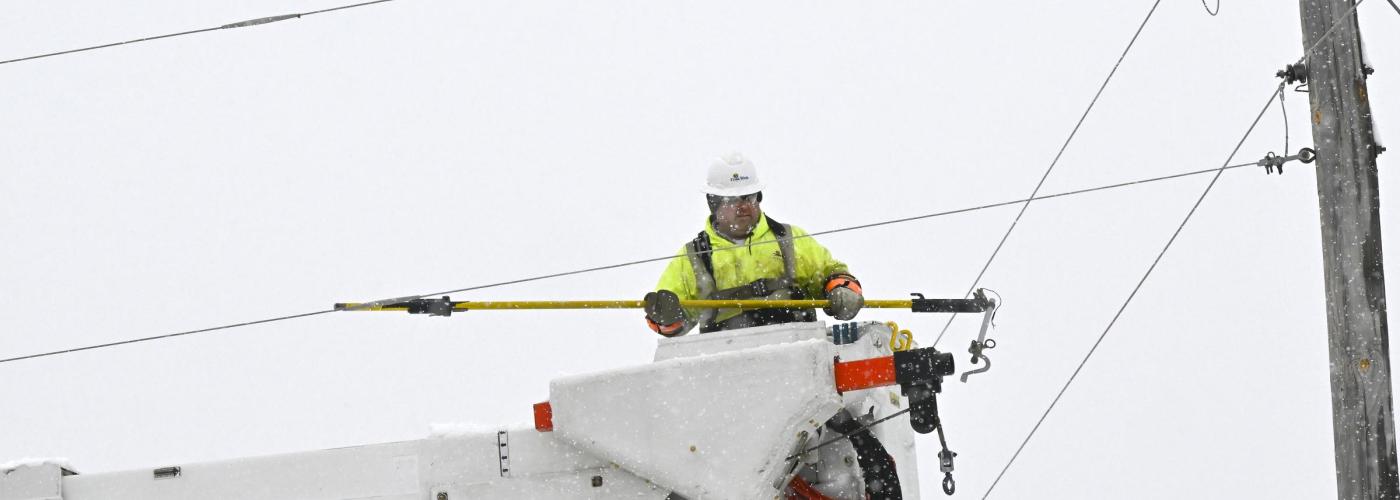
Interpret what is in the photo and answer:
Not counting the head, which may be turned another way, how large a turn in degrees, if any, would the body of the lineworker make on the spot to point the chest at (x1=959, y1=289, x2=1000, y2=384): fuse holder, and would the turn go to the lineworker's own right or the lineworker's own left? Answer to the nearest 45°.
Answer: approximately 90° to the lineworker's own left

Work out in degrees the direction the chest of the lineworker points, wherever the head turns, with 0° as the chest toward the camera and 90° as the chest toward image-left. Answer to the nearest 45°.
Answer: approximately 0°

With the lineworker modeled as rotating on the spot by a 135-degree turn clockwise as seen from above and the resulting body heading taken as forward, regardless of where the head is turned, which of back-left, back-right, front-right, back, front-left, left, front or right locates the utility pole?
back-right
